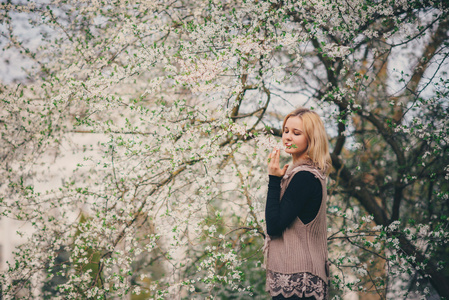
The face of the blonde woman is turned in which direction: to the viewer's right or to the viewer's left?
to the viewer's left

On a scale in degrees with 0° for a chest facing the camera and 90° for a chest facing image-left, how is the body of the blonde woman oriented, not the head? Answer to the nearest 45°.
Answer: approximately 90°
